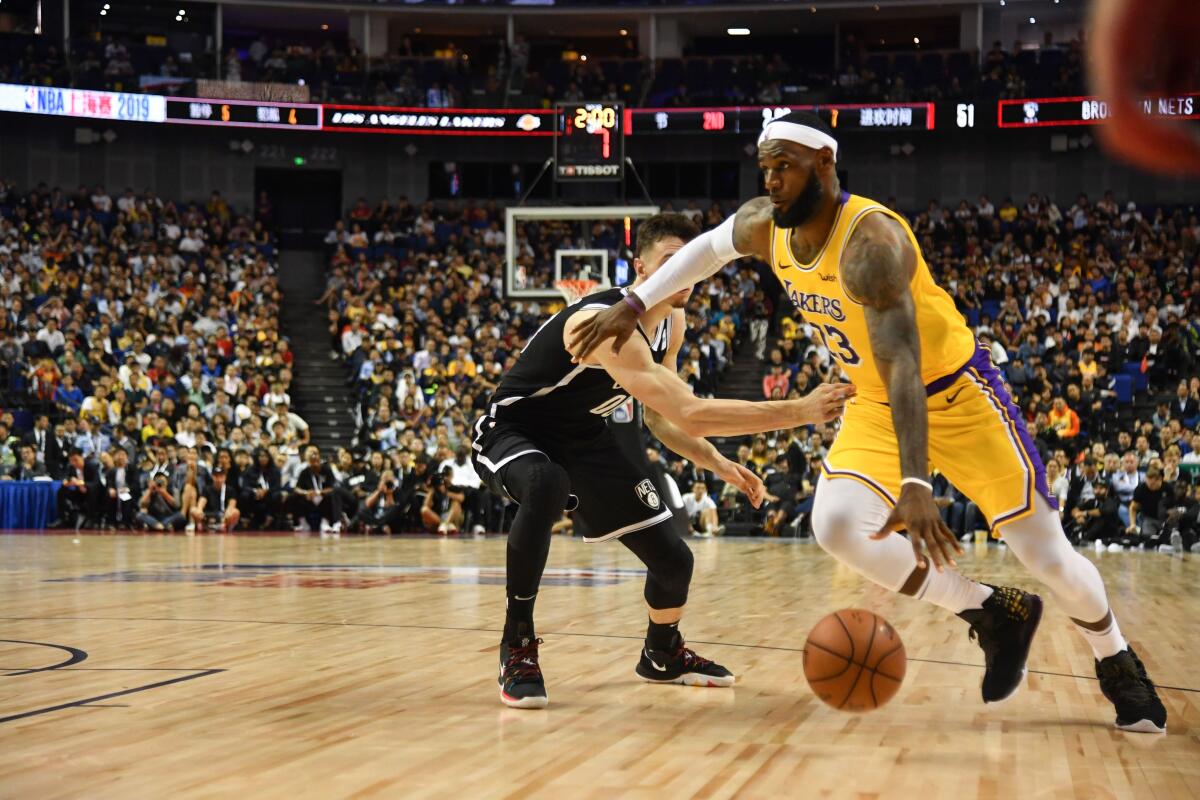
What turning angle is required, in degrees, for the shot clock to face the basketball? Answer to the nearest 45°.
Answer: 0° — it already faces it

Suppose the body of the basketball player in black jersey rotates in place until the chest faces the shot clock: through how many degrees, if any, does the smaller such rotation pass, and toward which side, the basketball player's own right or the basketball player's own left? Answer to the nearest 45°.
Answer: approximately 135° to the basketball player's own left

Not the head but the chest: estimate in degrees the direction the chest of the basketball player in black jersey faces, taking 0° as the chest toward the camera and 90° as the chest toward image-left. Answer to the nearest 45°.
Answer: approximately 315°

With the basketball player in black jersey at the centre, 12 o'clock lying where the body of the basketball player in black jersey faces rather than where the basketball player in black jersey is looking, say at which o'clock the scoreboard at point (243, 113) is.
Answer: The scoreboard is roughly at 7 o'clock from the basketball player in black jersey.

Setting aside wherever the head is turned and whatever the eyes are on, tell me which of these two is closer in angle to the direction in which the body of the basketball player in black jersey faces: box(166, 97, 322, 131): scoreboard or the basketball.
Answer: the basketball

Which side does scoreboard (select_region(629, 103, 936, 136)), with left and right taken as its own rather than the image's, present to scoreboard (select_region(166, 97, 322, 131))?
right

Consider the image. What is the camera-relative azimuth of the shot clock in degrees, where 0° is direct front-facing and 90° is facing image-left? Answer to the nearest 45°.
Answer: approximately 0°

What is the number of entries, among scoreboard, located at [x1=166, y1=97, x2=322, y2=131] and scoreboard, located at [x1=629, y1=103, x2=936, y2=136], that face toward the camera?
2
